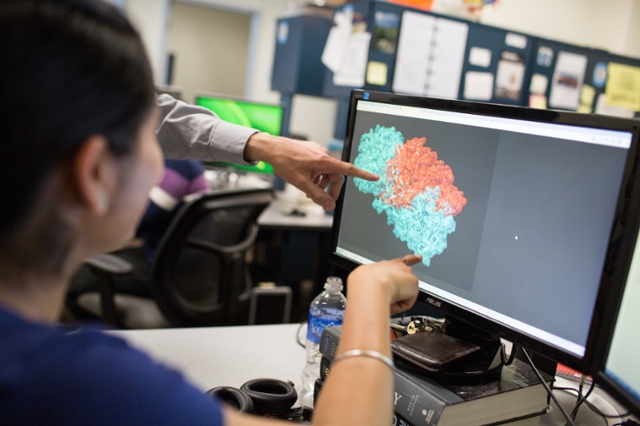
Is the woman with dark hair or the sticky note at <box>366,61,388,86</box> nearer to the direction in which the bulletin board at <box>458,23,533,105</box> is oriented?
the woman with dark hair

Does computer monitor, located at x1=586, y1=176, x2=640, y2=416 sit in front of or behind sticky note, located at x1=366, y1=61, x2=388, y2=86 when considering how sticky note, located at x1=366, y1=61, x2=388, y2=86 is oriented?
in front

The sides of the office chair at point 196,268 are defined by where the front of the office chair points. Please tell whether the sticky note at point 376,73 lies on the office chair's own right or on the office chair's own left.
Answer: on the office chair's own right

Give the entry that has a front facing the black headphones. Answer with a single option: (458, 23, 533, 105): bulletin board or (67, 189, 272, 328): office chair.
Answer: the bulletin board

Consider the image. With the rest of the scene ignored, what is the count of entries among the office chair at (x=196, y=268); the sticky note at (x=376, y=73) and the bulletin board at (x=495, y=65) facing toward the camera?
2

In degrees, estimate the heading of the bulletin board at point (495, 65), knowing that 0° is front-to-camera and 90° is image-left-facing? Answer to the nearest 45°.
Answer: approximately 0°

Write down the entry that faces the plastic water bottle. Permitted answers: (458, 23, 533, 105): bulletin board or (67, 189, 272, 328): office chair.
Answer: the bulletin board

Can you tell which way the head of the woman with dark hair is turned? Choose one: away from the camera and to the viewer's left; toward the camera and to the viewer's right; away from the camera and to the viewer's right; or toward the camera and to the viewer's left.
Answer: away from the camera and to the viewer's right

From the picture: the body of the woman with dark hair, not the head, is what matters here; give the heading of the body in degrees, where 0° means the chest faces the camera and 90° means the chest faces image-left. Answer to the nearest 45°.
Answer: approximately 225°

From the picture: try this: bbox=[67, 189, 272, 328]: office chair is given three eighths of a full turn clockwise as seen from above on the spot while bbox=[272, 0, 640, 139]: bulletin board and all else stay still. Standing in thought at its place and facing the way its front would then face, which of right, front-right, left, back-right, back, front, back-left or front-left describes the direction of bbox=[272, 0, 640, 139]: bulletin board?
front-left

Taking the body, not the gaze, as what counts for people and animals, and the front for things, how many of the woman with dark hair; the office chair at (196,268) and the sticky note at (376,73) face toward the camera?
1

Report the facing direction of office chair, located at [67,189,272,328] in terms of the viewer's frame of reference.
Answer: facing away from the viewer and to the left of the viewer
